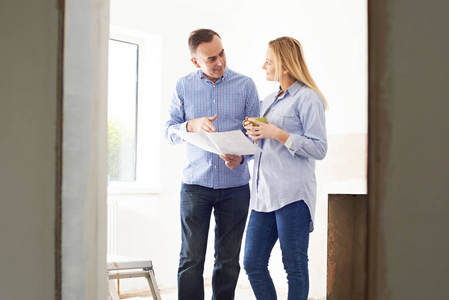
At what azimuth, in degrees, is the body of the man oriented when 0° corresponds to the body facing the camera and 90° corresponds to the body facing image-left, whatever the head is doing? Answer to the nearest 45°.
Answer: approximately 0°

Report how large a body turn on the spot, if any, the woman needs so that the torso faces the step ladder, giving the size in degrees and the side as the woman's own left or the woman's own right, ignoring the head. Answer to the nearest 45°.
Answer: approximately 45° to the woman's own right

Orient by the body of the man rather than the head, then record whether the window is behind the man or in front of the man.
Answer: behind

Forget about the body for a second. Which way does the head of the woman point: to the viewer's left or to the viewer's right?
to the viewer's left

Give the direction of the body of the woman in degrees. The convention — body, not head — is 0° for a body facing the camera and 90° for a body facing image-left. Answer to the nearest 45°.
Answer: approximately 45°

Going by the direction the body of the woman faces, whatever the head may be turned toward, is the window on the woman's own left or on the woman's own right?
on the woman's own right
